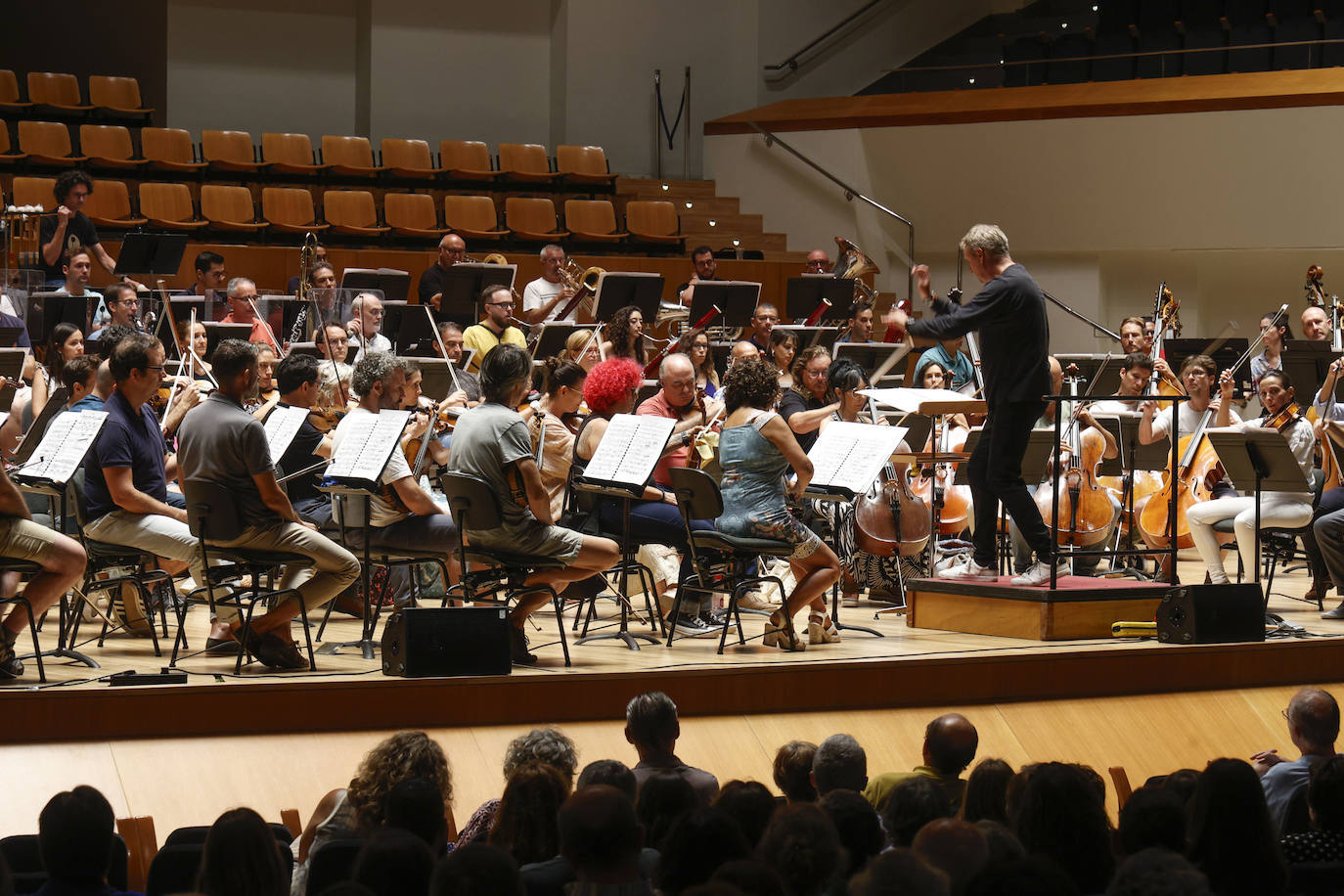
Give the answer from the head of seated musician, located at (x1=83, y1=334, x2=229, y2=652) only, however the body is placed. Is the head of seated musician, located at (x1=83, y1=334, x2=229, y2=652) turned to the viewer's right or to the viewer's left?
to the viewer's right

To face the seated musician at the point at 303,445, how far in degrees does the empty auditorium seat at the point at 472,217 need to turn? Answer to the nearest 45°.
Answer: approximately 45° to its right

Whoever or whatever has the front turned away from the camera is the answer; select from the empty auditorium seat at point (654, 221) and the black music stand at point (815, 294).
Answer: the black music stand

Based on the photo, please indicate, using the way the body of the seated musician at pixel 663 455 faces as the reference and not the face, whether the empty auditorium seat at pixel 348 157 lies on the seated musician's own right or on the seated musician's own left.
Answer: on the seated musician's own left

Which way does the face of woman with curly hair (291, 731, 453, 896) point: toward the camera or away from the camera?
away from the camera

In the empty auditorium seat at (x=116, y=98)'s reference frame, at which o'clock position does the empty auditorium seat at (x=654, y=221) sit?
the empty auditorium seat at (x=654, y=221) is roughly at 11 o'clock from the empty auditorium seat at (x=116, y=98).

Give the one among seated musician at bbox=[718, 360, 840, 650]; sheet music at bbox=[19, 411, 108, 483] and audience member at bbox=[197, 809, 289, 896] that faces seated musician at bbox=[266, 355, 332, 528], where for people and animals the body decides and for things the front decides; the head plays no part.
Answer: the audience member

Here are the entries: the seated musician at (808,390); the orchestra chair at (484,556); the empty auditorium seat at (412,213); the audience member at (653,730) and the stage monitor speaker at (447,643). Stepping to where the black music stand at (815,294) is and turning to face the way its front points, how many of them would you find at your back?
4

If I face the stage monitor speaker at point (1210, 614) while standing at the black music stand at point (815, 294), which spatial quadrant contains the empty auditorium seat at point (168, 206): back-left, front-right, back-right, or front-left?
back-right

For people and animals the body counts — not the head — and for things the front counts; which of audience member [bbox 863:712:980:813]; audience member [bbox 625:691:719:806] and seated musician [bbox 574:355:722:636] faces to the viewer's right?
the seated musician

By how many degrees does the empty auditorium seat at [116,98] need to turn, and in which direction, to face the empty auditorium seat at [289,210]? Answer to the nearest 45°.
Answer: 0° — it already faces it

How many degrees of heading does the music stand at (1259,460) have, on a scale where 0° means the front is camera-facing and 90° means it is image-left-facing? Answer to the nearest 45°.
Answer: approximately 225°

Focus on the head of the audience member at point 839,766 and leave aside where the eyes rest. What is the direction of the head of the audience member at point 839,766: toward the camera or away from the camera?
away from the camera

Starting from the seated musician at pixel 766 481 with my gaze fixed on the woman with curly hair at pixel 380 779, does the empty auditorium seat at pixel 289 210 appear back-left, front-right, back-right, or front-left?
back-right

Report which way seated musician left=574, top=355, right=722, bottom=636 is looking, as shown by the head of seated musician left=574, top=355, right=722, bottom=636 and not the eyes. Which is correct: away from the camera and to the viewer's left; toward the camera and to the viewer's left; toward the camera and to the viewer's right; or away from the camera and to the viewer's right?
away from the camera and to the viewer's right

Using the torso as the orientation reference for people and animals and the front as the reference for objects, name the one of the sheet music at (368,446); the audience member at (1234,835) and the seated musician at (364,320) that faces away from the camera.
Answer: the audience member

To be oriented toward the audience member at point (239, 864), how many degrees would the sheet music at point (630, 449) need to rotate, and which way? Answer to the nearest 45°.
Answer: approximately 45° to its left
